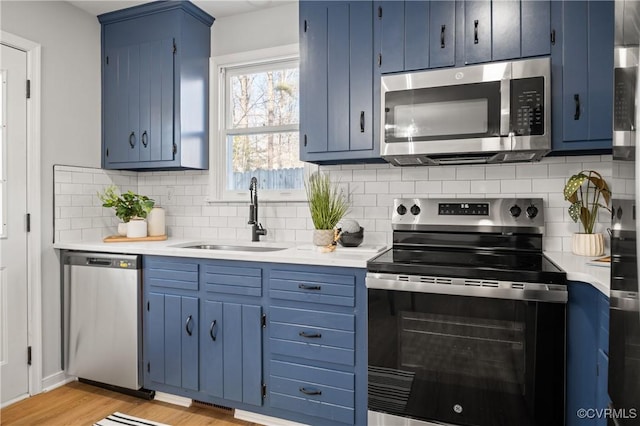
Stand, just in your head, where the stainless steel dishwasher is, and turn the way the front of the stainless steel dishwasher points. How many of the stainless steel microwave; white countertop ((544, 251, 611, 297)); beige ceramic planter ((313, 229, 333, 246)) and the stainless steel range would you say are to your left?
4

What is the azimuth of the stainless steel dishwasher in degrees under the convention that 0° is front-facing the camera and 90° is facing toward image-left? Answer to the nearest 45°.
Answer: approximately 45°

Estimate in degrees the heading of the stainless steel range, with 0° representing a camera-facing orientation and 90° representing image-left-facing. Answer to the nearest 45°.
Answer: approximately 0°

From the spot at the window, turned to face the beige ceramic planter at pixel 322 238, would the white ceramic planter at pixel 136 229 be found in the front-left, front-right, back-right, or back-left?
back-right

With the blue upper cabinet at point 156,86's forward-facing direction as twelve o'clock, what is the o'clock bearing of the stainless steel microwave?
The stainless steel microwave is roughly at 9 o'clock from the blue upper cabinet.

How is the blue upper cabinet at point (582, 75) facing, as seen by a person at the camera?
facing the viewer

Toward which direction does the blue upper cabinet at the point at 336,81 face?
toward the camera

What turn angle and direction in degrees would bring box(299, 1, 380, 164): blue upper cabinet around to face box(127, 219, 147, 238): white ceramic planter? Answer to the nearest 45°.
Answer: approximately 90° to its right

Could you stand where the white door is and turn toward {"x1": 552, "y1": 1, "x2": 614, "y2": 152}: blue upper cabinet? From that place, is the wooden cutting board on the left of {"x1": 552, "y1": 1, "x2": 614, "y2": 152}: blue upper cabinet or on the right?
left

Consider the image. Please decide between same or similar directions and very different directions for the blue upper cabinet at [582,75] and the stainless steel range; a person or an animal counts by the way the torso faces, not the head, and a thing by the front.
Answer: same or similar directions

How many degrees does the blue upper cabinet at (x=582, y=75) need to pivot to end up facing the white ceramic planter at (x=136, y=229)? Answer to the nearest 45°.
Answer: approximately 90° to its right

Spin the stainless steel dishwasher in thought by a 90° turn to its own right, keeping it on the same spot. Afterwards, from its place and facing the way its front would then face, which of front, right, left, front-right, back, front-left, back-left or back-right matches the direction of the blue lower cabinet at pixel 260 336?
back

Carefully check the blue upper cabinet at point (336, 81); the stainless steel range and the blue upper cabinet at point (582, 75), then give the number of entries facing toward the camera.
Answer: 3

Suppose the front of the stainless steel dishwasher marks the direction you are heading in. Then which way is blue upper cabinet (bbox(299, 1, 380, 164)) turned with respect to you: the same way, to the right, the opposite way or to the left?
the same way

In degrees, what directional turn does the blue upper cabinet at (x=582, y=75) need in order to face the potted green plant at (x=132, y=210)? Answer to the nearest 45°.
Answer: approximately 90° to its right

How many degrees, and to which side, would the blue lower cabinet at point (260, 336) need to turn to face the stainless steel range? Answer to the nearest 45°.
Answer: approximately 90° to its left
